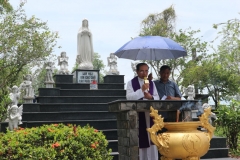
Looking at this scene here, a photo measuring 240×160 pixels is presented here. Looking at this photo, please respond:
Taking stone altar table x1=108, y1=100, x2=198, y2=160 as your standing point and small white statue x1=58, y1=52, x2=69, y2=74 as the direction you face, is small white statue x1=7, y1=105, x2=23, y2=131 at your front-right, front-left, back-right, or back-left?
front-left

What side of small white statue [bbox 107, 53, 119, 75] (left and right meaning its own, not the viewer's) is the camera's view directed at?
front

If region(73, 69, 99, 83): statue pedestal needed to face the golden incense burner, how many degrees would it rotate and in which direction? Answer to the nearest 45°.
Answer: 0° — it already faces it

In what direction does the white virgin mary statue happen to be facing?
toward the camera

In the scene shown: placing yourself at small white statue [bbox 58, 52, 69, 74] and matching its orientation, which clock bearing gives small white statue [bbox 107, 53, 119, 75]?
small white statue [bbox 107, 53, 119, 75] is roughly at 9 o'clock from small white statue [bbox 58, 52, 69, 74].

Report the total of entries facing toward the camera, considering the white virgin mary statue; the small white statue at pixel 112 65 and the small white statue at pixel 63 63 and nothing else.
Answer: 3

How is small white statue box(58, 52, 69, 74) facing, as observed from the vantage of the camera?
facing the viewer

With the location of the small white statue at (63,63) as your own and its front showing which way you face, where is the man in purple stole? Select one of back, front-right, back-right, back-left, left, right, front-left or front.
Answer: front

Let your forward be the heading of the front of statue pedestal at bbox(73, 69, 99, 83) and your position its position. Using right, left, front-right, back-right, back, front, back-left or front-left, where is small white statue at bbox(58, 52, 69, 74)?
right

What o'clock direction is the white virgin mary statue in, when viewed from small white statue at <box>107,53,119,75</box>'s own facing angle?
The white virgin mary statue is roughly at 3 o'clock from the small white statue.

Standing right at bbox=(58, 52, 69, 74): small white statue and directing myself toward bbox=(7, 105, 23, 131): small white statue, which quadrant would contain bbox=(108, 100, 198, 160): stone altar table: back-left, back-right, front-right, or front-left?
front-left
